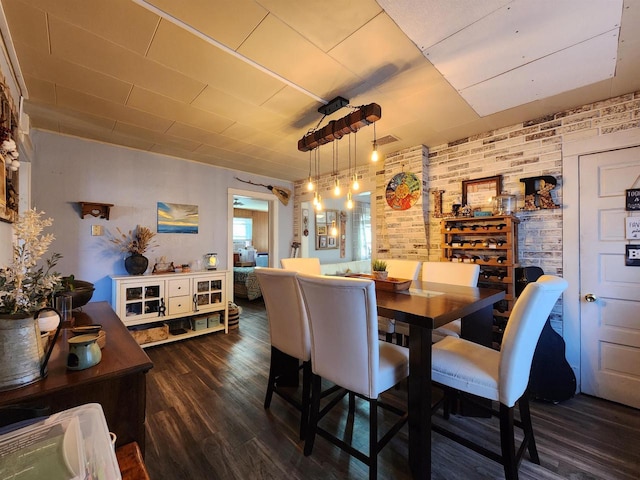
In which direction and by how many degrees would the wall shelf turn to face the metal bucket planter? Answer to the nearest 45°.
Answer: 0° — it already faces it

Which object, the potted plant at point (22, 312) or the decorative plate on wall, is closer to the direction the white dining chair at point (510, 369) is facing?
the decorative plate on wall

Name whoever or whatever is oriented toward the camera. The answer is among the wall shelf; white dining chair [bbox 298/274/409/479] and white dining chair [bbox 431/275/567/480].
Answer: the wall shelf

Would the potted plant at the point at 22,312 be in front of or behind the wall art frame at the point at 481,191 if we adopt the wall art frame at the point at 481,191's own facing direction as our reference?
in front

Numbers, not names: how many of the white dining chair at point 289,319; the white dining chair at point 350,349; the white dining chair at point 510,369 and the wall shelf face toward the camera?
1

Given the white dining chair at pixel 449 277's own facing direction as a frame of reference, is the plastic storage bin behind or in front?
in front

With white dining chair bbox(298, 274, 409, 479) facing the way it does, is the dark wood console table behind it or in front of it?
behind

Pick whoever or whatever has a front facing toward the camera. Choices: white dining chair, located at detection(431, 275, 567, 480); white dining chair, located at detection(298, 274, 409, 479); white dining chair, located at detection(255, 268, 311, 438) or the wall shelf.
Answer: the wall shelf

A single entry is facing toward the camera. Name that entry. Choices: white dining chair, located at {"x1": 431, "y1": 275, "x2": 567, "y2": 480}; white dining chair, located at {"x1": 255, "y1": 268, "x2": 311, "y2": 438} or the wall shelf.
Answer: the wall shelf

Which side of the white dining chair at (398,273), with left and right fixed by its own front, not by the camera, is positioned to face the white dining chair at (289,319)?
front

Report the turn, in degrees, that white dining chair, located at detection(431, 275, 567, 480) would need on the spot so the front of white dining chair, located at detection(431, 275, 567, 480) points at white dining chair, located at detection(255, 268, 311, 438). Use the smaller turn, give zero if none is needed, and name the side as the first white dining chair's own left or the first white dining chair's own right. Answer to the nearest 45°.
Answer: approximately 45° to the first white dining chair's own left

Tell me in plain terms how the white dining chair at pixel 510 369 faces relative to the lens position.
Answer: facing away from the viewer and to the left of the viewer

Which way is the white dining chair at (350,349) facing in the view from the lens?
facing away from the viewer and to the right of the viewer

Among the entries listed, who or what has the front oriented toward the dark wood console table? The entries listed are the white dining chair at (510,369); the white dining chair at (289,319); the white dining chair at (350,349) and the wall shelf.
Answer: the wall shelf

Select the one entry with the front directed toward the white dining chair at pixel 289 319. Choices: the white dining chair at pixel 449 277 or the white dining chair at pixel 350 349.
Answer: the white dining chair at pixel 449 277
